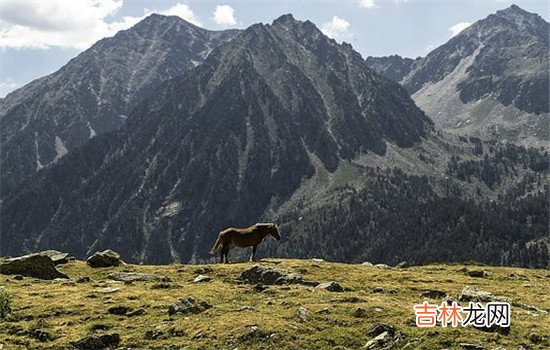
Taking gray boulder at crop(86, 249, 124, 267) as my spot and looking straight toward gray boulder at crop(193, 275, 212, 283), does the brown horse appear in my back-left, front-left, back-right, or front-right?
front-left

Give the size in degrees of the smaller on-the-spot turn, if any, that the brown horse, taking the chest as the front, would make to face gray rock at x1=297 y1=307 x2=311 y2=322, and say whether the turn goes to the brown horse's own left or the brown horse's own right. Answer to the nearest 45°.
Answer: approximately 90° to the brown horse's own right

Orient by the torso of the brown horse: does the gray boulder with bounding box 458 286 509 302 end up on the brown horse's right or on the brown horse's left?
on the brown horse's right

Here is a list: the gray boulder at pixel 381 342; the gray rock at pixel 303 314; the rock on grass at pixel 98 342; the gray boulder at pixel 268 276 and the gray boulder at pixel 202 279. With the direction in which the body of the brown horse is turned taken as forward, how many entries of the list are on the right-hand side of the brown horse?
5

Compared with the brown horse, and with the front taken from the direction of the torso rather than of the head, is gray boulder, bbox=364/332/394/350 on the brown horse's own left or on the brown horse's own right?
on the brown horse's own right

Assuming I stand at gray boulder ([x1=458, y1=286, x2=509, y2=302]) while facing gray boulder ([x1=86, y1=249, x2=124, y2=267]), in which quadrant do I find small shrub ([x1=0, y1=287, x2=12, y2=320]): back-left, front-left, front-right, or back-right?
front-left

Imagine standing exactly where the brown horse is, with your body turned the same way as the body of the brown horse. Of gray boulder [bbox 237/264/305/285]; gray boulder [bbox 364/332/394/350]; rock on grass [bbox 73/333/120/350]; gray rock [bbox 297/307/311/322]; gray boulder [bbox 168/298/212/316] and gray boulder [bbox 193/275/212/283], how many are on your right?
6

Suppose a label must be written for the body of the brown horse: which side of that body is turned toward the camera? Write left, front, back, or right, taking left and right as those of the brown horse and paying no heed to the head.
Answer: right

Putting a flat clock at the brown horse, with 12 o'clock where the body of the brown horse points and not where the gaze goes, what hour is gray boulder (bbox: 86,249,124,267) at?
The gray boulder is roughly at 6 o'clock from the brown horse.

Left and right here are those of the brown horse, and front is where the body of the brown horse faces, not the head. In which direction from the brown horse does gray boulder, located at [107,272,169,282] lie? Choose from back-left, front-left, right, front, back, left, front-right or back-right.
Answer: back-right

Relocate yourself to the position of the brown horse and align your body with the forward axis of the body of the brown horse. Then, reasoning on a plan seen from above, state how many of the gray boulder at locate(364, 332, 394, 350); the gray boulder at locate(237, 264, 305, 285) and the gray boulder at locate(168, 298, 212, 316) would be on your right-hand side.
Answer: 3

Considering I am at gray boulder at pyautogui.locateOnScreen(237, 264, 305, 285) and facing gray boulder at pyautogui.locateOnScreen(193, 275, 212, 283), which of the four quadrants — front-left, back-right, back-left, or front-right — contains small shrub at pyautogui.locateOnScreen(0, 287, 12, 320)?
front-left

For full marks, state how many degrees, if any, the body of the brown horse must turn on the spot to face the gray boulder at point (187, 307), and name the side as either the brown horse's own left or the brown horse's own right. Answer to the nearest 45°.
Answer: approximately 90° to the brown horse's own right

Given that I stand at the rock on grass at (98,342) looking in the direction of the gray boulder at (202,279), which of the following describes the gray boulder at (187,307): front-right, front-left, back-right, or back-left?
front-right
